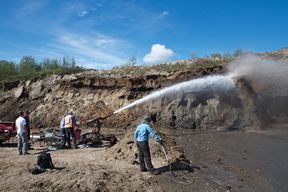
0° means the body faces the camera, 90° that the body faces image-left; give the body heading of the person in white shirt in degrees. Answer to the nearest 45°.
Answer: approximately 225°

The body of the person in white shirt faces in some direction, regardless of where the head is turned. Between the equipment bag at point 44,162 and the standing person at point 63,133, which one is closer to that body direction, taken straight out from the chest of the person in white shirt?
the standing person

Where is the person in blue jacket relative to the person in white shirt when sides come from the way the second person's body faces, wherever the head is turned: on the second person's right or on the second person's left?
on the second person's right

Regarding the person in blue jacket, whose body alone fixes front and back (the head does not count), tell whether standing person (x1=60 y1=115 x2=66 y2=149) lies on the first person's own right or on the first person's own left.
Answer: on the first person's own left

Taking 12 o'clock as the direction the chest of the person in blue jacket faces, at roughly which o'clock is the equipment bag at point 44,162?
The equipment bag is roughly at 8 o'clock from the person in blue jacket.

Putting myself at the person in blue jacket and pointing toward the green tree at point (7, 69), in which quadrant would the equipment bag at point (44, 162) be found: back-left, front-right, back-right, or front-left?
front-left

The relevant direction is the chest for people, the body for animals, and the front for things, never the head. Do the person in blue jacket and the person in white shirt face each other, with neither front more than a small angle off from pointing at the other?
no

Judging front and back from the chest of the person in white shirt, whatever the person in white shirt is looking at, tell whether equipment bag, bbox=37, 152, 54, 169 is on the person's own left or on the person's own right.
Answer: on the person's own right

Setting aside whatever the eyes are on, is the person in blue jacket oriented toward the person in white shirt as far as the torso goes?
no

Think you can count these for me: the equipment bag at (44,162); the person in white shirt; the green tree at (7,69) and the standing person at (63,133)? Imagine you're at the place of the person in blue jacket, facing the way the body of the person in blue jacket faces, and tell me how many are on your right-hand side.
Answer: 0

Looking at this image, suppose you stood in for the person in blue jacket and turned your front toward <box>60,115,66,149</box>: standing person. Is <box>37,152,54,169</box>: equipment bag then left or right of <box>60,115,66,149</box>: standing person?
left

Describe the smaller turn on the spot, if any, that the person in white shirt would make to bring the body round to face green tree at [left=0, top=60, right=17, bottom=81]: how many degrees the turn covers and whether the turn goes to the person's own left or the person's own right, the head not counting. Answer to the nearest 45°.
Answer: approximately 45° to the person's own left

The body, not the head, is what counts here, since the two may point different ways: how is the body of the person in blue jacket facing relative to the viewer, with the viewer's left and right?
facing away from the viewer and to the right of the viewer

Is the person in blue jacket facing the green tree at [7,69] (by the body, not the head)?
no
